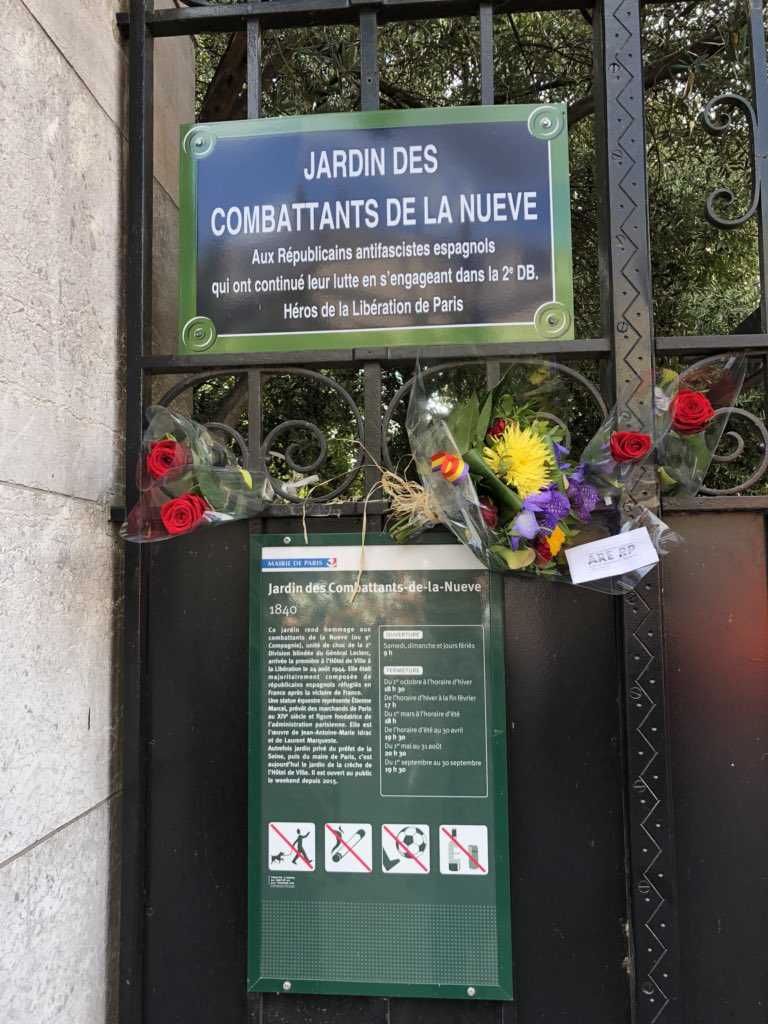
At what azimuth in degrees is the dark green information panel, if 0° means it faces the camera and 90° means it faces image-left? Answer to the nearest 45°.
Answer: approximately 0°
